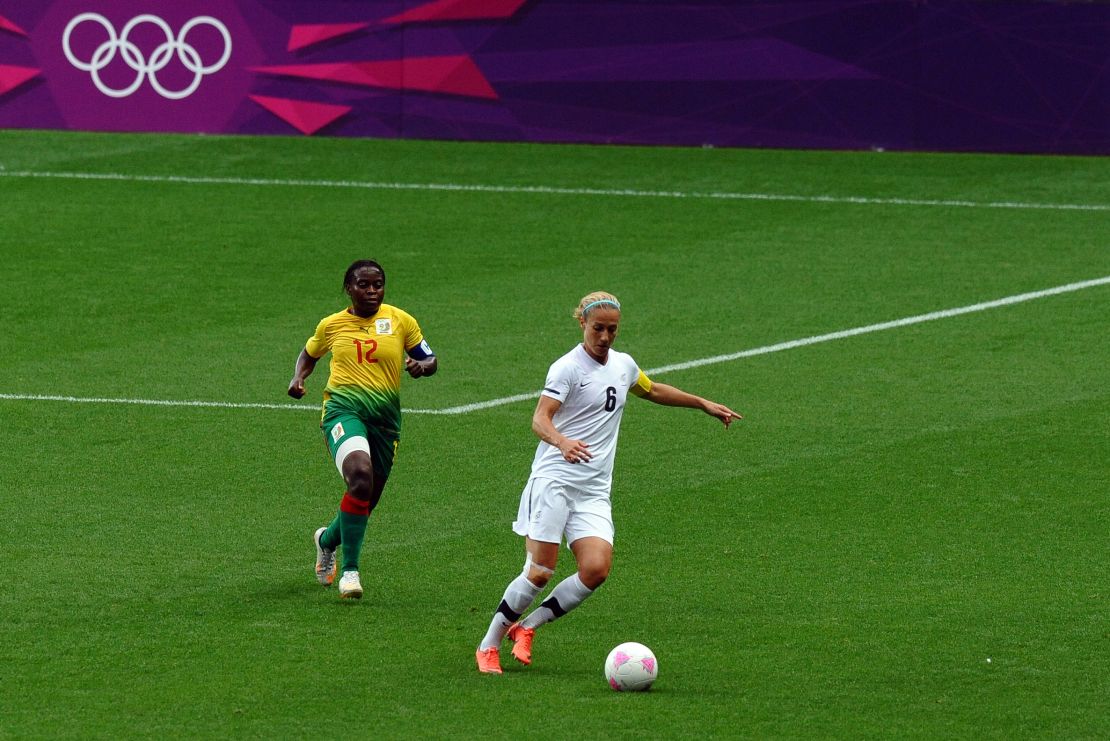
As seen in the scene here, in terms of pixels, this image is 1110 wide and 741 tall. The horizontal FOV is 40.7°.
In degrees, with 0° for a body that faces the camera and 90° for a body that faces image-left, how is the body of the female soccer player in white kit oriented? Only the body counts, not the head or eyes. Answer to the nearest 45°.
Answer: approximately 315°

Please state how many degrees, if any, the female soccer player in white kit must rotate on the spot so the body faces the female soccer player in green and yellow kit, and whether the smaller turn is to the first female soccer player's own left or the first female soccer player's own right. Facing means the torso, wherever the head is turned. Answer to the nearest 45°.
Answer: approximately 180°

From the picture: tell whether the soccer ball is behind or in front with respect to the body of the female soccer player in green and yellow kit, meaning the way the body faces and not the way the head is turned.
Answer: in front

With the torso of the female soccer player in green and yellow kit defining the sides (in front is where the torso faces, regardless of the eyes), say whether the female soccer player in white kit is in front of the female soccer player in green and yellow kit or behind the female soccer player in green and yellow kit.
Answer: in front

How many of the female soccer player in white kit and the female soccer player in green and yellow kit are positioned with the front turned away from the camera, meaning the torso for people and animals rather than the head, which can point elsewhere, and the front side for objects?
0

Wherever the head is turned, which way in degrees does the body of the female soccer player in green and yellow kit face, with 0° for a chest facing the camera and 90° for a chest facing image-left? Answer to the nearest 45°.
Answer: approximately 0°
